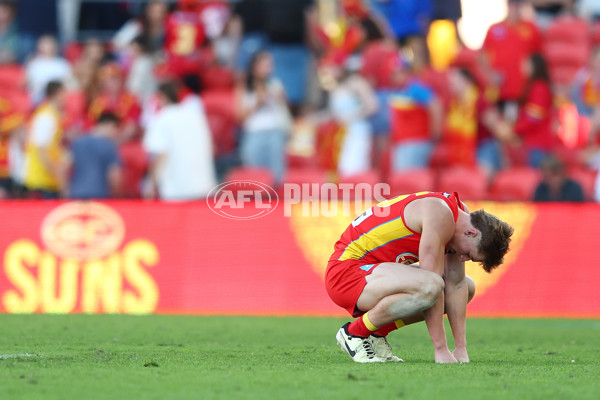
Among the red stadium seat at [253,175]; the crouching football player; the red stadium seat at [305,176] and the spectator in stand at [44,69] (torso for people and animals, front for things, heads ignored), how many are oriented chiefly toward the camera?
3

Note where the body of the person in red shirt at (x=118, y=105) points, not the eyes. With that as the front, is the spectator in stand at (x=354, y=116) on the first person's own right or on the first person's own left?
on the first person's own left

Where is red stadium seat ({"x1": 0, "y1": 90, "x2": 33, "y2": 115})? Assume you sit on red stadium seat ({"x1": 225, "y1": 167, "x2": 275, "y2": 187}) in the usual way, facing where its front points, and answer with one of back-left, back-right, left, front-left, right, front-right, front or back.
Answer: back-right

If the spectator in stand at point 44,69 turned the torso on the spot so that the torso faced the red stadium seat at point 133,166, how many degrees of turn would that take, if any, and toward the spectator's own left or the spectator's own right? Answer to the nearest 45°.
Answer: approximately 45° to the spectator's own left

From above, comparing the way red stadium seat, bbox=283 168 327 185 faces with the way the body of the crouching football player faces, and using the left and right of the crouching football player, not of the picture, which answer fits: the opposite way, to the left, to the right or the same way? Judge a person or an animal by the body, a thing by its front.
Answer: to the right

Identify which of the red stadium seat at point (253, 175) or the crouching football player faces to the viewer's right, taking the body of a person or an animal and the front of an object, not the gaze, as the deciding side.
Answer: the crouching football player

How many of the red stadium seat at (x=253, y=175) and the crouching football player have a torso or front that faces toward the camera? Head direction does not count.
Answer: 1

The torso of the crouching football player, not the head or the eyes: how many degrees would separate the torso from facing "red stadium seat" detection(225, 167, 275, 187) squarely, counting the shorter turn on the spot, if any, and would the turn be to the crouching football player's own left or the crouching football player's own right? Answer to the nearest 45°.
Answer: approximately 90° to the crouching football player's own left

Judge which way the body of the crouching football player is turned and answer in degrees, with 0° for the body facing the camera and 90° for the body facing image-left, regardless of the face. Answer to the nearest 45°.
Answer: approximately 270°

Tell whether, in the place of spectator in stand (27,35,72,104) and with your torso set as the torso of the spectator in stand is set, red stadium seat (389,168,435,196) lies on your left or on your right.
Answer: on your left
